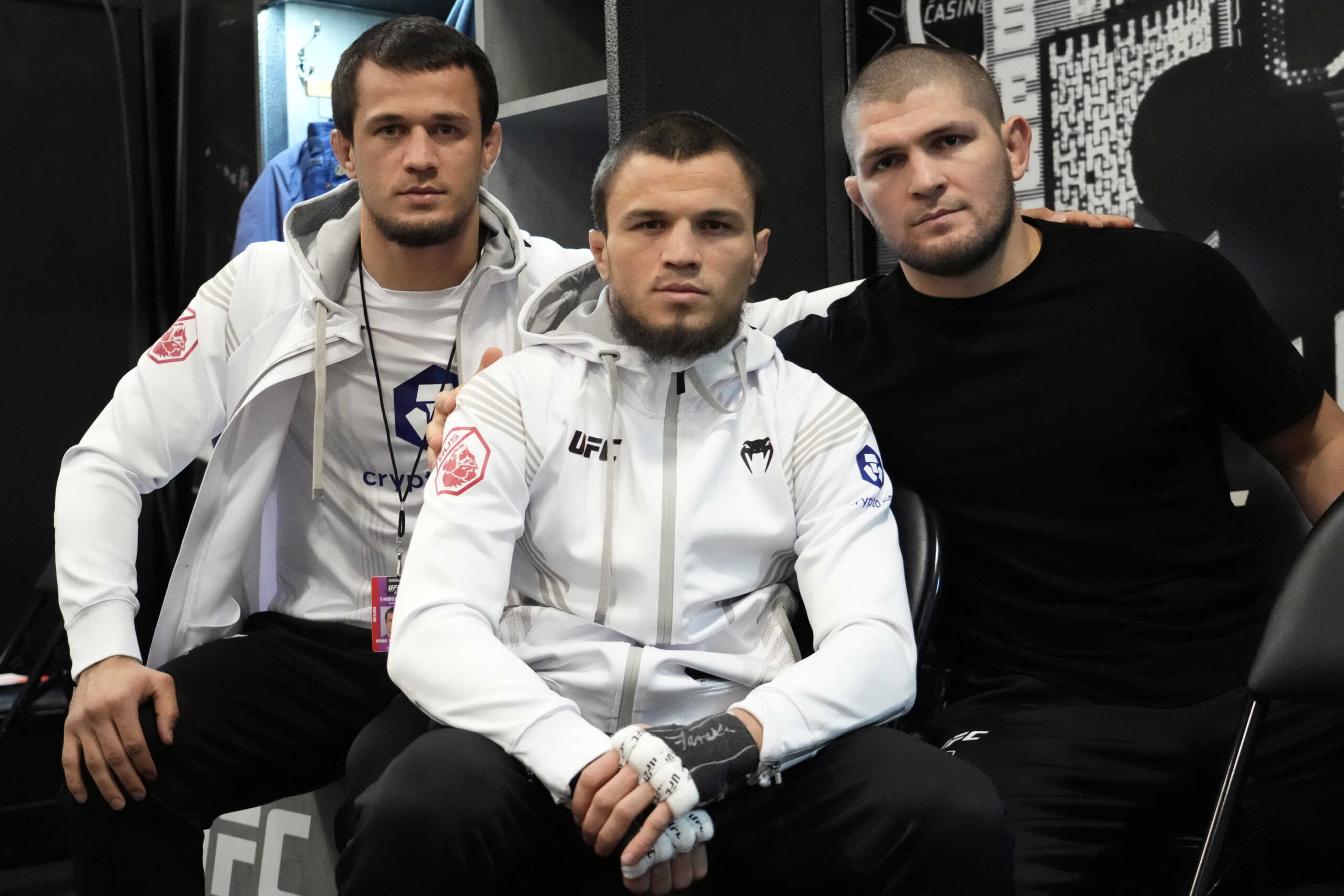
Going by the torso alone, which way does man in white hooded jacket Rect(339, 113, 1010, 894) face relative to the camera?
toward the camera

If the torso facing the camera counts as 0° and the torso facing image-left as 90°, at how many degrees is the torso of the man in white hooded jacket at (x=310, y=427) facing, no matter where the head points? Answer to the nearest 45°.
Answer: approximately 0°

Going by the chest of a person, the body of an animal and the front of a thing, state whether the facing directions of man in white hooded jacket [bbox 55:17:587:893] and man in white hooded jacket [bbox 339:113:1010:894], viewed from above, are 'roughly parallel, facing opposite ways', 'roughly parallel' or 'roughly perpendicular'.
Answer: roughly parallel

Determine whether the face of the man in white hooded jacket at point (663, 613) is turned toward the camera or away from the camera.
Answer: toward the camera

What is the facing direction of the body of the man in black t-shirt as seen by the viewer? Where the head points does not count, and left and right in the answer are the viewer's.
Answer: facing the viewer and to the left of the viewer

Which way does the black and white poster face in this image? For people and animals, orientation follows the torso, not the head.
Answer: toward the camera

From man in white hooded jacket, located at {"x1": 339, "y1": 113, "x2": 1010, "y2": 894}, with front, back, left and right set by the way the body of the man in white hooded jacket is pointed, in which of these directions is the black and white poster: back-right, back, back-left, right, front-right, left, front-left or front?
back-left

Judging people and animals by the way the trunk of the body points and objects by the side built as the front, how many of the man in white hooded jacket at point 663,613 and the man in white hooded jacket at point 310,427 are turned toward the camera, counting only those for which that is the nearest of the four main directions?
2

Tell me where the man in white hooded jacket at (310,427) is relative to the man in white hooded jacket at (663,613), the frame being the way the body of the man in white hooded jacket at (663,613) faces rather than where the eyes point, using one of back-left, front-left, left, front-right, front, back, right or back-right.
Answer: back-right

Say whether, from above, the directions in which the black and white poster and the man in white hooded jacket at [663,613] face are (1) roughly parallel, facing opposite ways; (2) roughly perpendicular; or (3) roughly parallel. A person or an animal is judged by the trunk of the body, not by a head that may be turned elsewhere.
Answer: roughly parallel

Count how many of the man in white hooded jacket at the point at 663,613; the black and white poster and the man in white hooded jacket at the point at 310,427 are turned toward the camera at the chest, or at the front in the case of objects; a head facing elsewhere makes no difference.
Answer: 3

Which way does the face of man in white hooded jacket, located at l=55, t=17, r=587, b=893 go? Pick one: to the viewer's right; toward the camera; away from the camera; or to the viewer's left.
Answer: toward the camera

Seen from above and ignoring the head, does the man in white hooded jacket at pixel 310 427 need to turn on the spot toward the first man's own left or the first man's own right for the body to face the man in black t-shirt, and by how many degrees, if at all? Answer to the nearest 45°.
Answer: approximately 45° to the first man's own left
